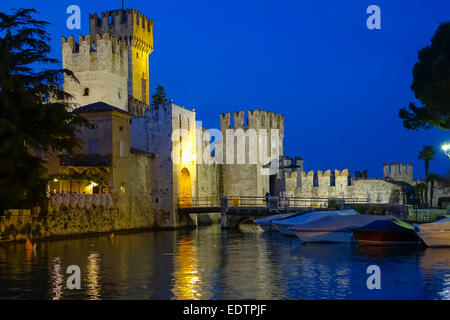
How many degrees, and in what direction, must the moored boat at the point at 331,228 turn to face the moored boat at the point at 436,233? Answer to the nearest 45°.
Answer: approximately 135° to its left

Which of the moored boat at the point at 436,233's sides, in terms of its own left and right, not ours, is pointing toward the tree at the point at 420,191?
right

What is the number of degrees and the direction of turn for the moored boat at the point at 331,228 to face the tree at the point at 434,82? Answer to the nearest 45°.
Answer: approximately 135° to its right

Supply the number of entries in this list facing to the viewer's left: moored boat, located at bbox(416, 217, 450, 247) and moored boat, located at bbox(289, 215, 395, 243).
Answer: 2

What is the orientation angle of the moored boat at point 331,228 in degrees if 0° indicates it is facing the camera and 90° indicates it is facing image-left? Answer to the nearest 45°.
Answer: approximately 90°

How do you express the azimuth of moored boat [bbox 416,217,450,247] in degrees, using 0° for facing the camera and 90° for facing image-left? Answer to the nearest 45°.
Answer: approximately 90°
